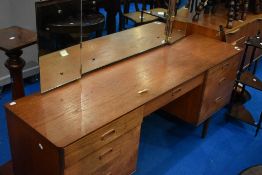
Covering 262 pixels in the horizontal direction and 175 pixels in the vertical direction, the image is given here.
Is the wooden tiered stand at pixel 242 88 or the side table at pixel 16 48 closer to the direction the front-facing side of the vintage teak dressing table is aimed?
the wooden tiered stand

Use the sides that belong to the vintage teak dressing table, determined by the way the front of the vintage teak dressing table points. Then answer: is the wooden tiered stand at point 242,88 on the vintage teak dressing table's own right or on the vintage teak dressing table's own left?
on the vintage teak dressing table's own left

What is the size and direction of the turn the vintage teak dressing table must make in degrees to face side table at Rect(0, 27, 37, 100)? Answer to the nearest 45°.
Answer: approximately 180°

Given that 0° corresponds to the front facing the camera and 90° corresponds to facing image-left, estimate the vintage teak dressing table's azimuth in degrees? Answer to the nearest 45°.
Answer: approximately 315°
